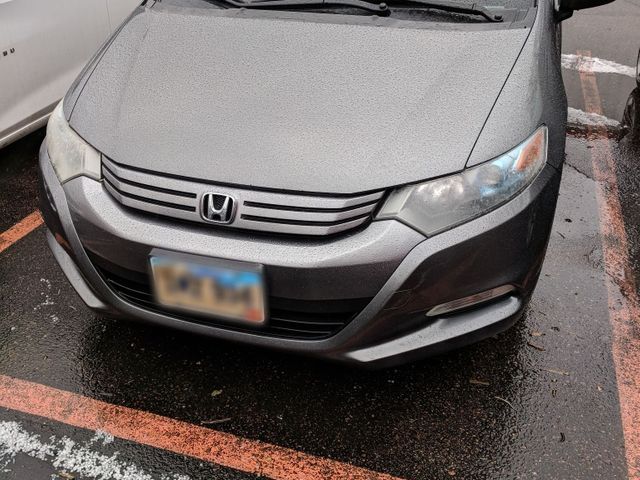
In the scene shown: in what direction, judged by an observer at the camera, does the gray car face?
facing the viewer and to the left of the viewer

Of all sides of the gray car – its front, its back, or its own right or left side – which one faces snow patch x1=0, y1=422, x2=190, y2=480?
front

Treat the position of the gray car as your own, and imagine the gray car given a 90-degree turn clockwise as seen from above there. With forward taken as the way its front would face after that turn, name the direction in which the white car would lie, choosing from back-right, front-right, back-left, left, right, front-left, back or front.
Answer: front
